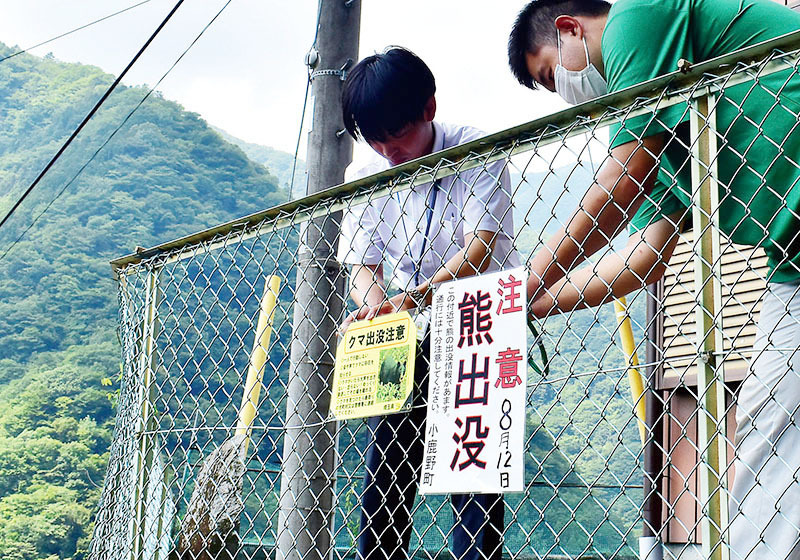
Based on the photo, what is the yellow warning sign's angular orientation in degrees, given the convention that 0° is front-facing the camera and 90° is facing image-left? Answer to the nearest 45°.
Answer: approximately 0°

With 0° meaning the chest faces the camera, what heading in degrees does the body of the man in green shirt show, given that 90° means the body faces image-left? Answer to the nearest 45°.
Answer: approximately 90°

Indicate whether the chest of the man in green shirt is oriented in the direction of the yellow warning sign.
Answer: yes

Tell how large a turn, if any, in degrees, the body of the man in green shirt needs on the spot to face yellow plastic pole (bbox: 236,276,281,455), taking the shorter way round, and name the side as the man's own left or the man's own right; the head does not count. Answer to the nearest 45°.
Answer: approximately 45° to the man's own right

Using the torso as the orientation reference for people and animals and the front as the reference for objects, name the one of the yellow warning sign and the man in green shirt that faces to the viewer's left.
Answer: the man in green shirt
